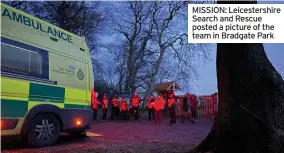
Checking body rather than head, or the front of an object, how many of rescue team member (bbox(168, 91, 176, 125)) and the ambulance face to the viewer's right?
0

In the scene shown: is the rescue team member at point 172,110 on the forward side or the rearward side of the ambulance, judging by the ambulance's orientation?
on the rearward side

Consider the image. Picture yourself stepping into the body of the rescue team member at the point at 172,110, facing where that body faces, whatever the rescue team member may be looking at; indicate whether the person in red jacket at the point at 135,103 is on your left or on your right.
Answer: on your right

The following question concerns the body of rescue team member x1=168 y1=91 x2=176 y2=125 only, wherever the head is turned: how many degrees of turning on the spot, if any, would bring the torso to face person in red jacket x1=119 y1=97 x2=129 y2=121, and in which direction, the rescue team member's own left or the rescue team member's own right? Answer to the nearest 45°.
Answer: approximately 45° to the rescue team member's own right

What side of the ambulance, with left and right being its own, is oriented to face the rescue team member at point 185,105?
back

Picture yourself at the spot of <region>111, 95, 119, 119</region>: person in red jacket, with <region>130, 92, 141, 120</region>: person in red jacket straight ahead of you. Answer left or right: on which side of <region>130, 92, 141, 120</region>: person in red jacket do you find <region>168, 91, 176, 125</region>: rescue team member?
right

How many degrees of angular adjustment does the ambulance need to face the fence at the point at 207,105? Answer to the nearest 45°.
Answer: approximately 180°
